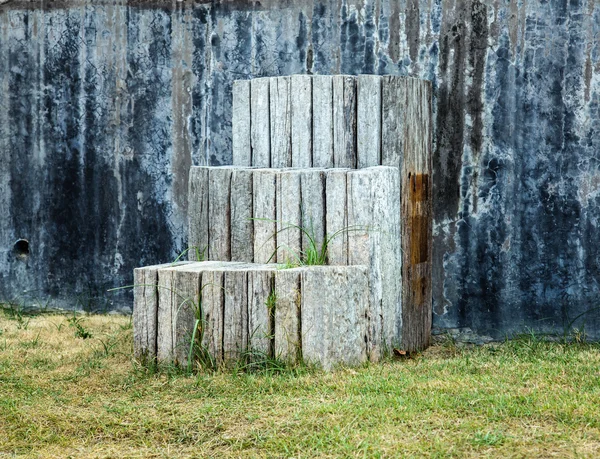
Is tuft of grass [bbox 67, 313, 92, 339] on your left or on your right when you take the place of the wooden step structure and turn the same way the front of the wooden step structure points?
on your right

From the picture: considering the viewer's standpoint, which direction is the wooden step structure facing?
facing the viewer and to the left of the viewer
